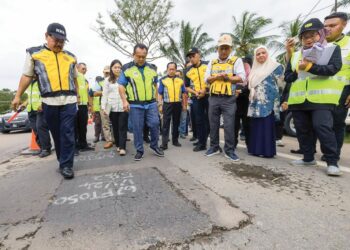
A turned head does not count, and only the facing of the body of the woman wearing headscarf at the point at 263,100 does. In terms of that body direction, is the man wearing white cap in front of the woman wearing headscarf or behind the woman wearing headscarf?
in front

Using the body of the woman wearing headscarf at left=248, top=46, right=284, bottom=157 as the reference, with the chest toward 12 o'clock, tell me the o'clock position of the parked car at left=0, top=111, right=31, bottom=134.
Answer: The parked car is roughly at 2 o'clock from the woman wearing headscarf.

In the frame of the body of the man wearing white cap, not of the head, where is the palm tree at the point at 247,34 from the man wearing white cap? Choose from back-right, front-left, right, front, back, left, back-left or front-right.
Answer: back

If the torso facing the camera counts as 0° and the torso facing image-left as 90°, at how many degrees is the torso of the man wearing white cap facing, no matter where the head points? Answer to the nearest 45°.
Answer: approximately 0°

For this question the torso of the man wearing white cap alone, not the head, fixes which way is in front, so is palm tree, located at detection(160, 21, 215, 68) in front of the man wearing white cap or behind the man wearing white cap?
behind
